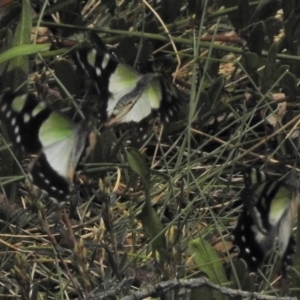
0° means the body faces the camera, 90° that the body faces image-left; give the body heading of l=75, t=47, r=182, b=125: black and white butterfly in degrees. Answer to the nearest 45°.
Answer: approximately 225°

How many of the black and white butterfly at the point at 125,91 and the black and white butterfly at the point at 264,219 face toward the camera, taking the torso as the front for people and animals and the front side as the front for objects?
0
